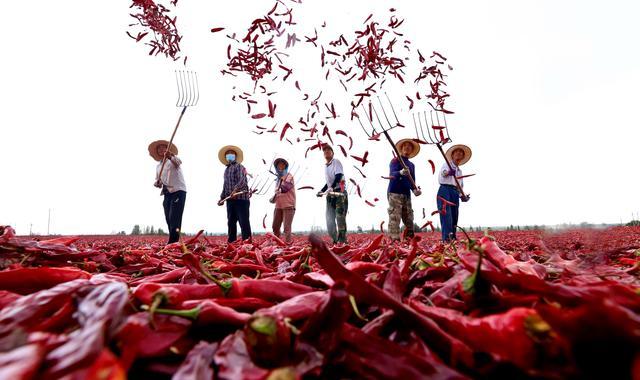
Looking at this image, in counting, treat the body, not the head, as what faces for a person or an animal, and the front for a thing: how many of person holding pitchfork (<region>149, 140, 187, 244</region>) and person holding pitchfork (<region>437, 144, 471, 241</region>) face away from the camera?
0

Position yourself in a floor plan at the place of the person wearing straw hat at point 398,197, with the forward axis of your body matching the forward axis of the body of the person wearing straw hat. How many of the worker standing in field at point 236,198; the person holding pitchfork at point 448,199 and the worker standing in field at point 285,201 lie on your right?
2

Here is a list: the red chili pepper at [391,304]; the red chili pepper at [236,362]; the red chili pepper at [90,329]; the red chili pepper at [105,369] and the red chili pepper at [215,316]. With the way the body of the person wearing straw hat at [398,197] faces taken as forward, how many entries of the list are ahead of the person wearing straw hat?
5

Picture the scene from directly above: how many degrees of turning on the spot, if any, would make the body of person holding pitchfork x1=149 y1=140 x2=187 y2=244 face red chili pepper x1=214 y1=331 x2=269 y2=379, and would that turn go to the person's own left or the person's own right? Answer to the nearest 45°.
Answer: approximately 45° to the person's own left

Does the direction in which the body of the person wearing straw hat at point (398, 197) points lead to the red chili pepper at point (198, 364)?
yes

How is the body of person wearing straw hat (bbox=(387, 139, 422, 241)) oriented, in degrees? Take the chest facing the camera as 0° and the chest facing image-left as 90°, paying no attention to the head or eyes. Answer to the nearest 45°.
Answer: approximately 0°

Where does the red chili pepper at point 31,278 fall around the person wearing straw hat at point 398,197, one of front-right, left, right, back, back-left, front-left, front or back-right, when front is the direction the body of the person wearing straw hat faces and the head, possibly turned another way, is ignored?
front

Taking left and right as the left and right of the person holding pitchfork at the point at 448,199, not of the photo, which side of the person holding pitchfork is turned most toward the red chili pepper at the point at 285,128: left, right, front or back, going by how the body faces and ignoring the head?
right

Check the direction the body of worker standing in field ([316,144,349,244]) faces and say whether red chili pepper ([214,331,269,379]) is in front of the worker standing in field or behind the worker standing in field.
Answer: in front

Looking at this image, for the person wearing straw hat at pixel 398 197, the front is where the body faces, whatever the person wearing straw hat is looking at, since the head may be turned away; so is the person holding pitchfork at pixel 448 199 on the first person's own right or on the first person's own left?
on the first person's own left

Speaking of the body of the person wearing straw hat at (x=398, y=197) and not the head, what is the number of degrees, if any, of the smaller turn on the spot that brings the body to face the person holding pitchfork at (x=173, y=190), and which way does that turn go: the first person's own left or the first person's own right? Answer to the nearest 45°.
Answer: approximately 90° to the first person's own right

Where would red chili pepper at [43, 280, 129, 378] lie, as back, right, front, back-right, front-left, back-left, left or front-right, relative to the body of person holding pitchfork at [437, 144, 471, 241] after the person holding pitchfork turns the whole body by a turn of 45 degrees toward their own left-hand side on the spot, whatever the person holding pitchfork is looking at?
right

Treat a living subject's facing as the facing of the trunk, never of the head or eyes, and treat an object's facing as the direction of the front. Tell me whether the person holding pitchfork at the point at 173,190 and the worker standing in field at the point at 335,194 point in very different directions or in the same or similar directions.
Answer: same or similar directions

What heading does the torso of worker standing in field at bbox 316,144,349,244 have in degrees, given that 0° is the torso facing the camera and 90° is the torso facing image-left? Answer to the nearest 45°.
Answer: approximately 45°
